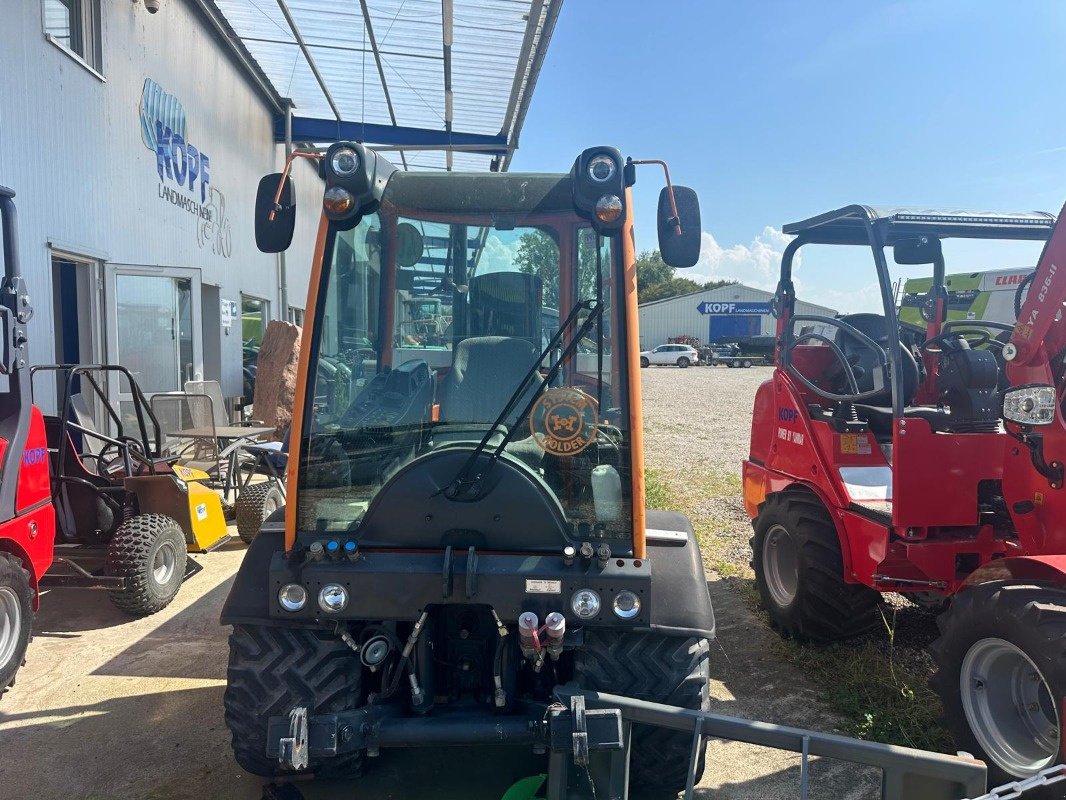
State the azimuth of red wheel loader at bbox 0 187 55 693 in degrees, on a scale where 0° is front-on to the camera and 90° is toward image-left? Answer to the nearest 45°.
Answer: approximately 45°

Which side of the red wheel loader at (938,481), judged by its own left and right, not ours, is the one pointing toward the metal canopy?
back

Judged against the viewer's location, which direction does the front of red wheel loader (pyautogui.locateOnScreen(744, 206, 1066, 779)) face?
facing the viewer and to the right of the viewer

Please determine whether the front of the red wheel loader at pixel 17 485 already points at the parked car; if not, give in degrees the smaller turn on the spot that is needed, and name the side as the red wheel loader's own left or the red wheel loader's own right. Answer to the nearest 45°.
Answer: approximately 180°

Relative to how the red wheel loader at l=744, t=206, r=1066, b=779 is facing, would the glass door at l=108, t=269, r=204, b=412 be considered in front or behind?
behind

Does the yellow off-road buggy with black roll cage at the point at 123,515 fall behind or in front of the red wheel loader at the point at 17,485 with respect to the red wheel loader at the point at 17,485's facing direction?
behind

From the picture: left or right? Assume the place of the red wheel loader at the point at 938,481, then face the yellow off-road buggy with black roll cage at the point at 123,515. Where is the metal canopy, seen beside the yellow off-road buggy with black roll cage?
right

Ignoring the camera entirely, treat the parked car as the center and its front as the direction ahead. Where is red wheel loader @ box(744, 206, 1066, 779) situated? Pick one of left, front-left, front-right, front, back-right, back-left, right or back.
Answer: left

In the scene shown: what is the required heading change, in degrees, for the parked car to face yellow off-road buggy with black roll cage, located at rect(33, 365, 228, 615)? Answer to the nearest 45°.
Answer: approximately 90° to its left

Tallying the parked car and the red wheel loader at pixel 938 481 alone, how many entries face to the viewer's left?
1

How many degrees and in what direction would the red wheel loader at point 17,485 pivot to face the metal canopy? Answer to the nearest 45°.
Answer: approximately 180°

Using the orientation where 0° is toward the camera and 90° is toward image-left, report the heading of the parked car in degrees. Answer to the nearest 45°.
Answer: approximately 90°

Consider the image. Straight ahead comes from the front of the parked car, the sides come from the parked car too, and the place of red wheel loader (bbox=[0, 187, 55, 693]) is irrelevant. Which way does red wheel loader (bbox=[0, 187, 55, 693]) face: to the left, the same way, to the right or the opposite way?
to the left

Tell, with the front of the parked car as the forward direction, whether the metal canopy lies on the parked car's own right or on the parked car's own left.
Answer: on the parked car's own left

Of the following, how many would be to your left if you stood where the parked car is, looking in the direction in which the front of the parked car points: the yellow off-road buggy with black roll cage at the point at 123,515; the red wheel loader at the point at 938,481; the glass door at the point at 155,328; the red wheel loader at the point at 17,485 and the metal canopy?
5
